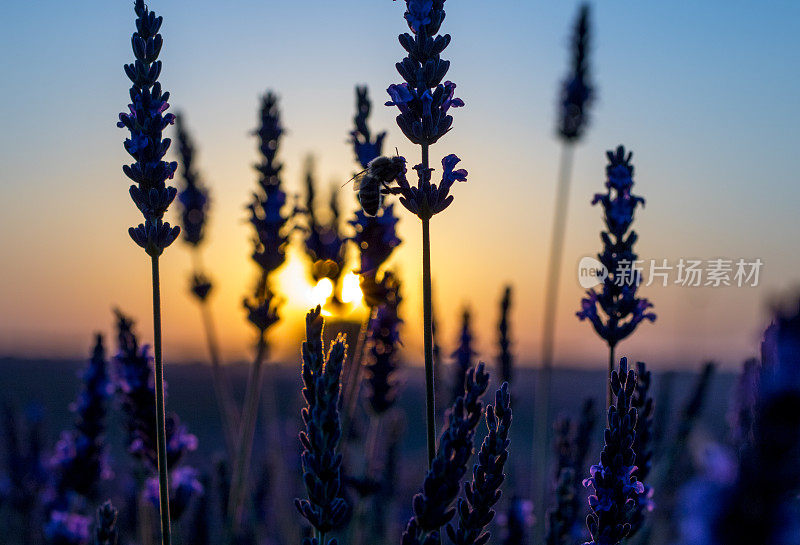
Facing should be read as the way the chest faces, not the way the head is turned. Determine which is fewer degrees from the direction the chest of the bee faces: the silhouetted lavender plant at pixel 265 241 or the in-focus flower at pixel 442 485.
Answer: the in-focus flower

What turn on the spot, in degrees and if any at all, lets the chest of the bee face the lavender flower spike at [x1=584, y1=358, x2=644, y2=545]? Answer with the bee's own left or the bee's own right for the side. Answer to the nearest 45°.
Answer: approximately 45° to the bee's own right

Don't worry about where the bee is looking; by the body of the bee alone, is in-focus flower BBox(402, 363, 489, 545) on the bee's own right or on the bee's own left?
on the bee's own right

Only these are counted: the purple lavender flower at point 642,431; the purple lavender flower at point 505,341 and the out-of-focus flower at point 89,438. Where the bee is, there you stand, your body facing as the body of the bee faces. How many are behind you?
1

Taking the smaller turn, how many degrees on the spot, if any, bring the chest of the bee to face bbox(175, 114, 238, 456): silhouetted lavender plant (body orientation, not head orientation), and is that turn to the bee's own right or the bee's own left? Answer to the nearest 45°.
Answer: approximately 135° to the bee's own left

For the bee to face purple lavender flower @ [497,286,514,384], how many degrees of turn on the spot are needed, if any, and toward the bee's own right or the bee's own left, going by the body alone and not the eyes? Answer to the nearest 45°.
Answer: approximately 45° to the bee's own left

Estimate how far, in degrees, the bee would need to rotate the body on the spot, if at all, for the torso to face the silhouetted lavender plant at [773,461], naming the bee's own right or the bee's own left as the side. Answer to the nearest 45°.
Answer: approximately 90° to the bee's own right

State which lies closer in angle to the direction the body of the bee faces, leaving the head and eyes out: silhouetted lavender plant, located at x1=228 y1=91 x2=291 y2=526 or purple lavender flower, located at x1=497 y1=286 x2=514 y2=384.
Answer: the purple lavender flower

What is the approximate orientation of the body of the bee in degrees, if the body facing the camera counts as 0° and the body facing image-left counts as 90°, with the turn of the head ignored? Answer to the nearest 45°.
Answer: approximately 270°

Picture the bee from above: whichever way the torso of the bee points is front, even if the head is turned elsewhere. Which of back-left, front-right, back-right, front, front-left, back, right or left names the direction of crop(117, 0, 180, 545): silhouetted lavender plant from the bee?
back-right

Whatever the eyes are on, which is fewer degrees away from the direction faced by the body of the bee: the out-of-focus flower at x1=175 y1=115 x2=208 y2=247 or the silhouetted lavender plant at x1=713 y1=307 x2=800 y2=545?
the silhouetted lavender plant

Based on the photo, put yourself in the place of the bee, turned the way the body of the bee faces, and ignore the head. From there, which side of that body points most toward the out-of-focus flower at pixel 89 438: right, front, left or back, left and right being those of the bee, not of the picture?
back

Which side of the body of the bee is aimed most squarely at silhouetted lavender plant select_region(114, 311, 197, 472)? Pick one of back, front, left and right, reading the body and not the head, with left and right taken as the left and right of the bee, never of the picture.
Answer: back
